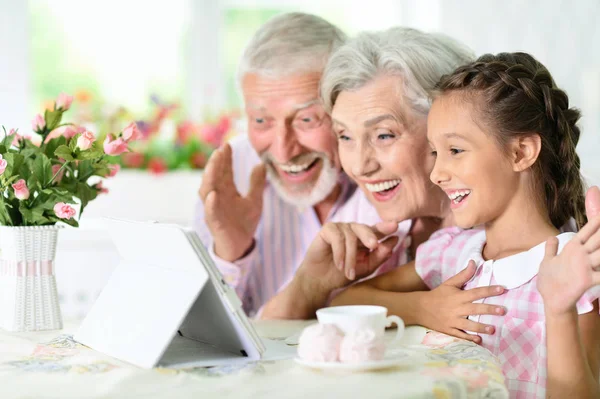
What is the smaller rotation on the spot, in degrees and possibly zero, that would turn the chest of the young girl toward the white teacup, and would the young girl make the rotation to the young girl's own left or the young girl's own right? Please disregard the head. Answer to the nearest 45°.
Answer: approximately 45° to the young girl's own left

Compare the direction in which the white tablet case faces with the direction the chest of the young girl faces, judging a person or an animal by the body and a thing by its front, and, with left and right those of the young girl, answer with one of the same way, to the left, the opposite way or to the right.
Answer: the opposite way

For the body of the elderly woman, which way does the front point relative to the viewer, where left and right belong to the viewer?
facing the viewer and to the left of the viewer

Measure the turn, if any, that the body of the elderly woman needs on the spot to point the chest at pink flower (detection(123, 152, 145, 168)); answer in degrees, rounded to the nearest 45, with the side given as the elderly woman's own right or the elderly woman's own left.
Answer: approximately 90° to the elderly woman's own right

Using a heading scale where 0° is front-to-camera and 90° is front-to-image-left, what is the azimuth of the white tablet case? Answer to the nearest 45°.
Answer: approximately 225°

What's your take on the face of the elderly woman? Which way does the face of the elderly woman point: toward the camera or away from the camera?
toward the camera

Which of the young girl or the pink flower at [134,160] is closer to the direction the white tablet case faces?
the young girl

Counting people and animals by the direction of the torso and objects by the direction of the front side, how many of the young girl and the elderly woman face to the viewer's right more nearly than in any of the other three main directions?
0

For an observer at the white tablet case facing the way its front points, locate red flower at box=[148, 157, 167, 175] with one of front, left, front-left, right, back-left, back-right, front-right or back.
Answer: front-left

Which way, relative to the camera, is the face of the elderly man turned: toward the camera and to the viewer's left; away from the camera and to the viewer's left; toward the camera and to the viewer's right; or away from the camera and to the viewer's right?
toward the camera and to the viewer's left

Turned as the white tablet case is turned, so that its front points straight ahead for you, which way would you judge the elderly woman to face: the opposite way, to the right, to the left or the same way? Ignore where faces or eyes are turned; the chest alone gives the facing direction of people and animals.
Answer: the opposite way

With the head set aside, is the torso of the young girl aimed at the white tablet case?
yes

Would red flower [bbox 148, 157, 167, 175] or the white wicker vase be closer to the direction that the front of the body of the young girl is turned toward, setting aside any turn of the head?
the white wicker vase

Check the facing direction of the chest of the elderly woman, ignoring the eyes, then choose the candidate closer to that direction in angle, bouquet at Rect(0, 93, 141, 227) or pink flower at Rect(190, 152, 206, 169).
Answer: the bouquet
